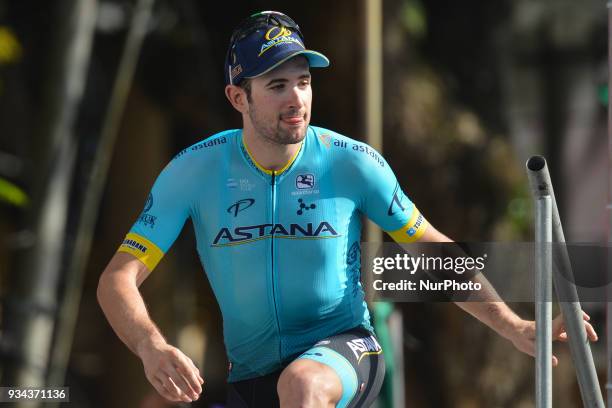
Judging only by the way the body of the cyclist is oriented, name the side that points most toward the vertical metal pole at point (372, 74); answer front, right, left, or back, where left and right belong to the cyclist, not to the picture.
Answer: back

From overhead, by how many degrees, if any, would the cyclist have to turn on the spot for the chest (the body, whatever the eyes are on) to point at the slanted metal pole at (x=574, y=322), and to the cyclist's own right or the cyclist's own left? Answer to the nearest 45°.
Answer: approximately 90° to the cyclist's own left

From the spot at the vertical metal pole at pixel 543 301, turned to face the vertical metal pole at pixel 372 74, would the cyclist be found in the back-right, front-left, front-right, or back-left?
front-left

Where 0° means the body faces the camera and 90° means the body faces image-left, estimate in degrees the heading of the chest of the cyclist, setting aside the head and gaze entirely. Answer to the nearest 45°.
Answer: approximately 0°

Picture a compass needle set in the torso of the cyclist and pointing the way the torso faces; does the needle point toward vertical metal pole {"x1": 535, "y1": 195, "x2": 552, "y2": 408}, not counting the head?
no
